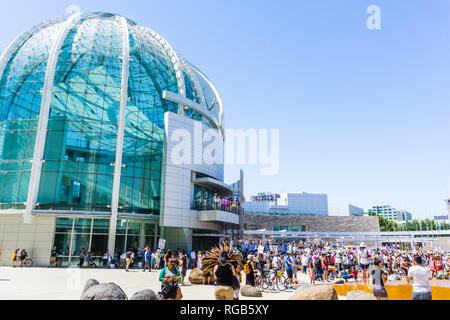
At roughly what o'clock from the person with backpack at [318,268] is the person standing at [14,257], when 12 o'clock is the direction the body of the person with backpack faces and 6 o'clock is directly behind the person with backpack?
The person standing is roughly at 9 o'clock from the person with backpack.

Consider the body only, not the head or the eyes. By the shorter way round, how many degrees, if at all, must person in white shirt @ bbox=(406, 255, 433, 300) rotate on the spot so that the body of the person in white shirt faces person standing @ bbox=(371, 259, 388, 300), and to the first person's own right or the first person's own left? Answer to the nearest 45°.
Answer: approximately 45° to the first person's own left

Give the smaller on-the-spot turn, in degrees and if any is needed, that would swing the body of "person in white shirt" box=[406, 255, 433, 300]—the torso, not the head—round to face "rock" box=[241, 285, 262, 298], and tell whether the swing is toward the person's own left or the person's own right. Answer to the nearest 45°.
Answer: approximately 45° to the person's own left

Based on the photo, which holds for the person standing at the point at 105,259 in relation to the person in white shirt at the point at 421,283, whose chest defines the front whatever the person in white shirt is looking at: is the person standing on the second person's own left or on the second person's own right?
on the second person's own left

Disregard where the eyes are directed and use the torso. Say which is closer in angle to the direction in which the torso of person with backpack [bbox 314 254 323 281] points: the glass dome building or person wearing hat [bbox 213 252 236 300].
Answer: the glass dome building

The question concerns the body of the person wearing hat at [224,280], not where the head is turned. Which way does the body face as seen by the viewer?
away from the camera

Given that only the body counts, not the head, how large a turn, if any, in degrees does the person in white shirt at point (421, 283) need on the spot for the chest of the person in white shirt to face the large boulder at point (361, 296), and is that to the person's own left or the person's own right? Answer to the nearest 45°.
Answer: approximately 45° to the person's own left

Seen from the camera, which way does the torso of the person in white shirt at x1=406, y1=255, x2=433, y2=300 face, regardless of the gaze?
away from the camera

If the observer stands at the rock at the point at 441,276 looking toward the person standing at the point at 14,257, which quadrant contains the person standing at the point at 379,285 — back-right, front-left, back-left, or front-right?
front-left

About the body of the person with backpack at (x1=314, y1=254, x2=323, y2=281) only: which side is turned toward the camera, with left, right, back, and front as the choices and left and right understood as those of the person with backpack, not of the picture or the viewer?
back

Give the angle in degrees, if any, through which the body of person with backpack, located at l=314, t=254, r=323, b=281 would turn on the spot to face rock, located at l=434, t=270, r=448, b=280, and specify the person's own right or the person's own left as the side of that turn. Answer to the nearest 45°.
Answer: approximately 90° to the person's own right

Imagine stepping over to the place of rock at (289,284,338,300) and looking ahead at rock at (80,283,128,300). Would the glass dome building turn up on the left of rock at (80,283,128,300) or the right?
right
